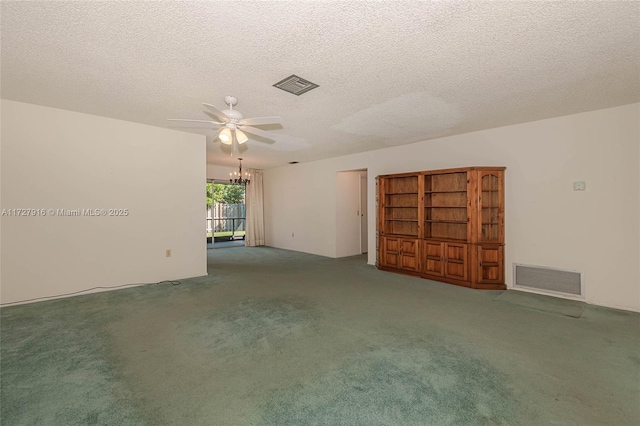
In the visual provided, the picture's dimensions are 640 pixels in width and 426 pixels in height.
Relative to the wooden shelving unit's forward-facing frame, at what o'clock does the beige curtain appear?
The beige curtain is roughly at 2 o'clock from the wooden shelving unit.

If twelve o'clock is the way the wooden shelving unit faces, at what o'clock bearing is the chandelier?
The chandelier is roughly at 2 o'clock from the wooden shelving unit.

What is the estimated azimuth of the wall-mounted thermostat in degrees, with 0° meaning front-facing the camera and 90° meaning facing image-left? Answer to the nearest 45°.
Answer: approximately 0°

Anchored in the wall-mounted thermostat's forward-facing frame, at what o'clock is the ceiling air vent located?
The ceiling air vent is roughly at 1 o'clock from the wall-mounted thermostat.

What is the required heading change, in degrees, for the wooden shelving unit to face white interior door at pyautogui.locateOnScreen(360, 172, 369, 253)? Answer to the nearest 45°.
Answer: approximately 90° to its right

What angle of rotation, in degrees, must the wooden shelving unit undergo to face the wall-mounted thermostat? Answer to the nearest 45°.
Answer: approximately 135° to its left

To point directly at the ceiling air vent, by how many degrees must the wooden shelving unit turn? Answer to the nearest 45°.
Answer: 0° — it already faces it

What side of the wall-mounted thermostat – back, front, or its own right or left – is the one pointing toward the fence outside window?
right

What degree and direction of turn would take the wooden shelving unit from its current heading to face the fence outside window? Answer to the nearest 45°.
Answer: approximately 45° to its right
